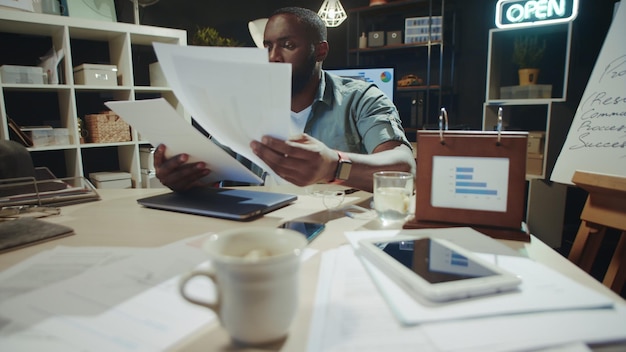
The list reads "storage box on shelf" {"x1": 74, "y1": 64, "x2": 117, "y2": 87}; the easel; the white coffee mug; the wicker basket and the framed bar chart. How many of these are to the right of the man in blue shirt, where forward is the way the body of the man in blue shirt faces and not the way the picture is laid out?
2

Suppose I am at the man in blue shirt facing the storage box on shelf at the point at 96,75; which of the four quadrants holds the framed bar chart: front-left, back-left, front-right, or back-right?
back-left

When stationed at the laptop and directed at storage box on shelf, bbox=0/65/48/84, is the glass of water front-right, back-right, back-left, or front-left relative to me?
back-right

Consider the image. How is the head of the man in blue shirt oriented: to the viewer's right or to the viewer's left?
to the viewer's left

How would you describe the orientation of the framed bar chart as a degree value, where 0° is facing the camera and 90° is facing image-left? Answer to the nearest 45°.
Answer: approximately 0°

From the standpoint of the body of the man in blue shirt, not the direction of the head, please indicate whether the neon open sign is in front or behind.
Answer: behind

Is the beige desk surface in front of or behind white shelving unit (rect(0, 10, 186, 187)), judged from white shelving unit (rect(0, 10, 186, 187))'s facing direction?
in front

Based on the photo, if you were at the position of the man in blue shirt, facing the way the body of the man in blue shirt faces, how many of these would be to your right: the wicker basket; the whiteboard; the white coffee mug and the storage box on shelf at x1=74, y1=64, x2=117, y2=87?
2
